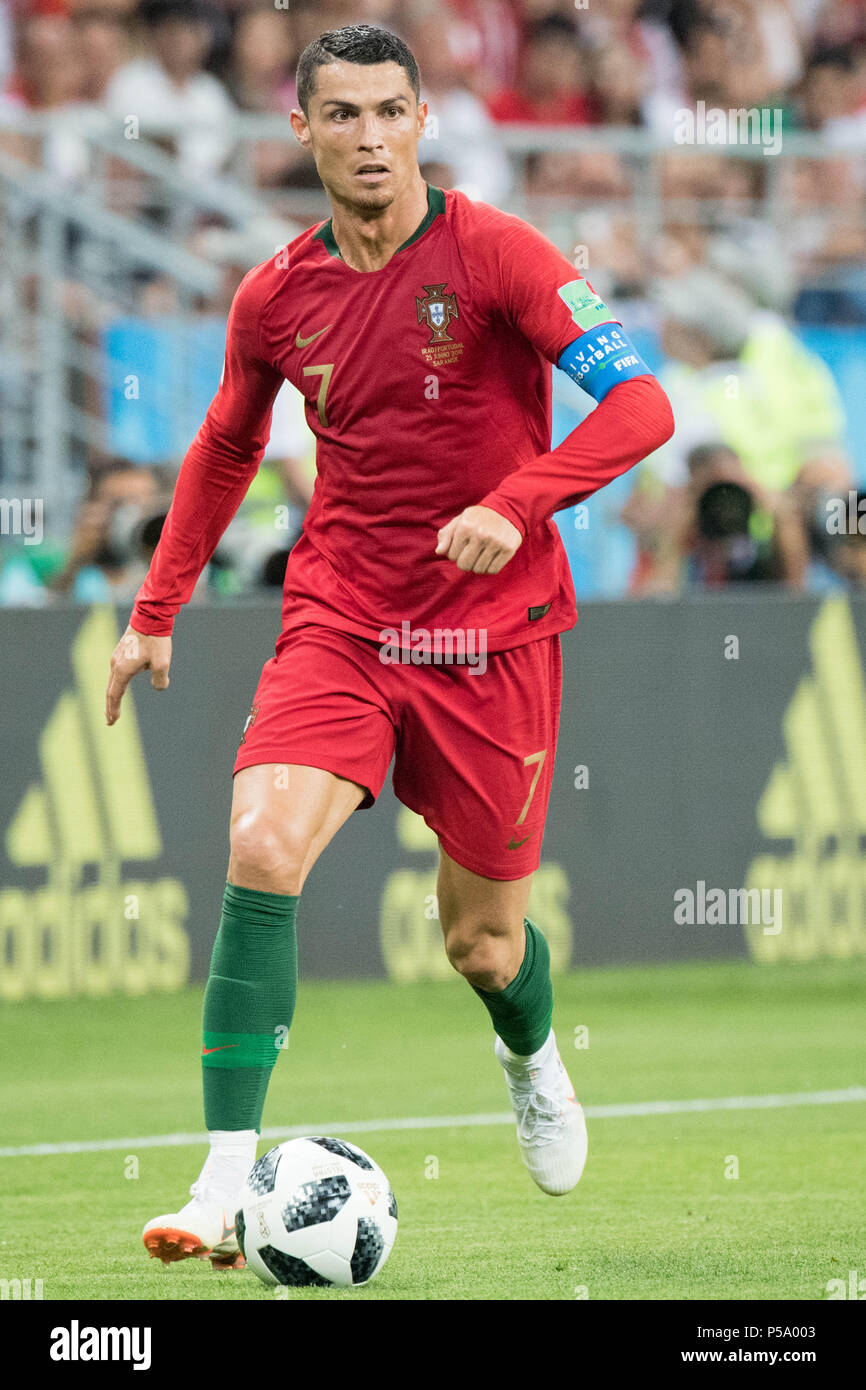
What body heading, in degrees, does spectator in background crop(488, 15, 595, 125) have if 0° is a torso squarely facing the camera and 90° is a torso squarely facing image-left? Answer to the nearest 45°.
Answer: approximately 0°

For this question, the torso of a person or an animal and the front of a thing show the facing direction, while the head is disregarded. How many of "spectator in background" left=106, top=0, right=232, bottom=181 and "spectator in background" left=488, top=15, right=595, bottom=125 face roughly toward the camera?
2

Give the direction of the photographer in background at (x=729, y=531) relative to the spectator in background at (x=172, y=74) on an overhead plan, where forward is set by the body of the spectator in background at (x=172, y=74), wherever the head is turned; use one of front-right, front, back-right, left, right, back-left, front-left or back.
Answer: front-left

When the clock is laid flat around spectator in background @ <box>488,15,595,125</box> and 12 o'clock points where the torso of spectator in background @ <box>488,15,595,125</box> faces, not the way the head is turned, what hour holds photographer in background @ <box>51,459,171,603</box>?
photographer in background @ <box>51,459,171,603</box> is roughly at 1 o'clock from spectator in background @ <box>488,15,595,125</box>.

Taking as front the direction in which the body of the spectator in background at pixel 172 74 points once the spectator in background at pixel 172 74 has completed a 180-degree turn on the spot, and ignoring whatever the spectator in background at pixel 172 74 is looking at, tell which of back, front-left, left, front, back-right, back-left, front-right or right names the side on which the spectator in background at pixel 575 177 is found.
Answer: right

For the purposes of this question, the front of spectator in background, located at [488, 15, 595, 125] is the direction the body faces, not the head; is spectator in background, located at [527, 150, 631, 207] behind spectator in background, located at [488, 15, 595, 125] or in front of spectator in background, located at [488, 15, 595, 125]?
in front
